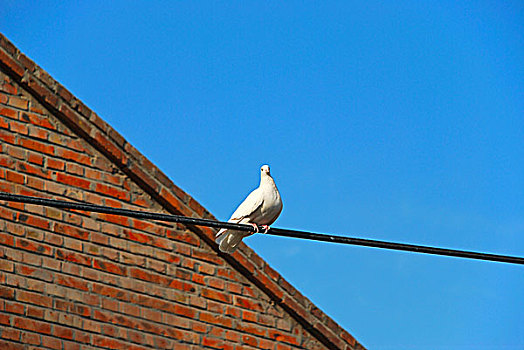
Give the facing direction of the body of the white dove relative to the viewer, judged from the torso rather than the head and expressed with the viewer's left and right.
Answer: facing the viewer and to the right of the viewer
